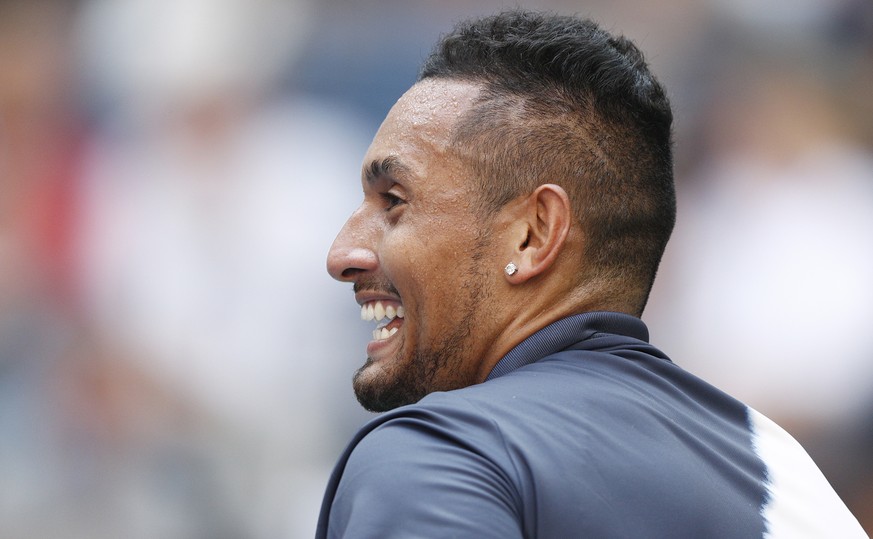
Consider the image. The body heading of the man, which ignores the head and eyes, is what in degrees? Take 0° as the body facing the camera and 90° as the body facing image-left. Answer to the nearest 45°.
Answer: approximately 135°

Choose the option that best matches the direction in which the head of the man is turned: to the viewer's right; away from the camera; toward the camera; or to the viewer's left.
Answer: to the viewer's left
